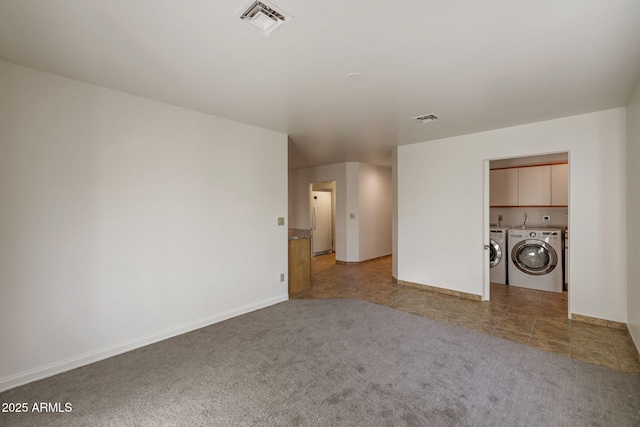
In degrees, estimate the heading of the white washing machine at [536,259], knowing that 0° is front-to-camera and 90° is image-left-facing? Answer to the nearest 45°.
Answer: approximately 0°

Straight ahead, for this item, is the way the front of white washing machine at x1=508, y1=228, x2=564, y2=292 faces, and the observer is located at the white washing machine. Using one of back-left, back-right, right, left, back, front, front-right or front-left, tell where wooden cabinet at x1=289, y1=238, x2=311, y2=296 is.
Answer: front-right

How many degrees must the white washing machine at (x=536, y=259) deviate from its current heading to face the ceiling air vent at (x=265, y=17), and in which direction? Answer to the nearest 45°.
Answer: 0° — it already faces it

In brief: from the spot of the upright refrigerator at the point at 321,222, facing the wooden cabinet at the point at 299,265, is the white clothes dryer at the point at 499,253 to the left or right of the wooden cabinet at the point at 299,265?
left

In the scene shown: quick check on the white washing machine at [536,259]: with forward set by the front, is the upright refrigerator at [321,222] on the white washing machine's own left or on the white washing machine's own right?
on the white washing machine's own right

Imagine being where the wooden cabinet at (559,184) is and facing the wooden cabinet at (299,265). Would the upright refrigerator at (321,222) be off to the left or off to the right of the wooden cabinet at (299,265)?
right

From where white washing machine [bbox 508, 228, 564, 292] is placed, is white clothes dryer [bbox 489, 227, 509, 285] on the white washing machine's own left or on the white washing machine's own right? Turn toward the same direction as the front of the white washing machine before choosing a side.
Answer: on the white washing machine's own right
